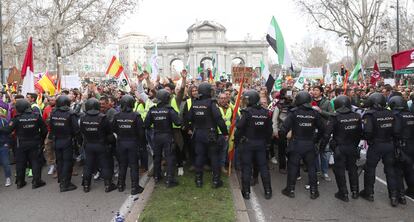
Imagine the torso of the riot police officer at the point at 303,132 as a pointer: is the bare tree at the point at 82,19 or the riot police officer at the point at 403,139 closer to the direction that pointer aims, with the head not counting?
the bare tree

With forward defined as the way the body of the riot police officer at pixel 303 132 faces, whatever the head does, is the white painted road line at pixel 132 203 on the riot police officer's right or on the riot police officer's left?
on the riot police officer's left

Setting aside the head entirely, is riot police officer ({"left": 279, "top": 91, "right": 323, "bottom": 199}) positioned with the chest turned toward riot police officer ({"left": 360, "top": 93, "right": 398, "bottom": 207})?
no

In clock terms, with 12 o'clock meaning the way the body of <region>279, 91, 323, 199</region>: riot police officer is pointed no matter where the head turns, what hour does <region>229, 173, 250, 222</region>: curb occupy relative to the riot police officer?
The curb is roughly at 8 o'clock from the riot police officer.

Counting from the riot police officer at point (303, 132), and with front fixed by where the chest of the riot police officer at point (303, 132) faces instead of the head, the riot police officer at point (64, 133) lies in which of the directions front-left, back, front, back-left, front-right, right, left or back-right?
left

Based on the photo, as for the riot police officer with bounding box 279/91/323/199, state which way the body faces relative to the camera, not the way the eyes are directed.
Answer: away from the camera

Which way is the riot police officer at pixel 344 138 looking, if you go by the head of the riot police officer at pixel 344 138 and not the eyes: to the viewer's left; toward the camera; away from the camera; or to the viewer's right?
away from the camera

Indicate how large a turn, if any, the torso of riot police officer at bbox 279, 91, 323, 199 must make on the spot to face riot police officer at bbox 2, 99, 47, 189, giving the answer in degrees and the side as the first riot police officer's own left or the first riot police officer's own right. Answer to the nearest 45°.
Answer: approximately 90° to the first riot police officer's own left

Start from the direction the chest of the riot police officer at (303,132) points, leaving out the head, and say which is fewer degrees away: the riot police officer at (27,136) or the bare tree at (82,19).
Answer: the bare tree

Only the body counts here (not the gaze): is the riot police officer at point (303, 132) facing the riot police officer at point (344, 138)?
no

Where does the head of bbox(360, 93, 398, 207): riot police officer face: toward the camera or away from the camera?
away from the camera

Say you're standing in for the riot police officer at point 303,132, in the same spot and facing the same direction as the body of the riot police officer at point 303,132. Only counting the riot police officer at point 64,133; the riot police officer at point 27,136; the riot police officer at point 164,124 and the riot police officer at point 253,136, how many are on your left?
4

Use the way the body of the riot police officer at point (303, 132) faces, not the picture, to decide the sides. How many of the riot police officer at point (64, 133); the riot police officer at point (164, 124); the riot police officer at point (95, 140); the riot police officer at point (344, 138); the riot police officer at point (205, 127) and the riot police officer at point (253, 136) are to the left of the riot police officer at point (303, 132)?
5

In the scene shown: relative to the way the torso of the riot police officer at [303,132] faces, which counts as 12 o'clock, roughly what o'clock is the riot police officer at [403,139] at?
the riot police officer at [403,139] is roughly at 3 o'clock from the riot police officer at [303,132].

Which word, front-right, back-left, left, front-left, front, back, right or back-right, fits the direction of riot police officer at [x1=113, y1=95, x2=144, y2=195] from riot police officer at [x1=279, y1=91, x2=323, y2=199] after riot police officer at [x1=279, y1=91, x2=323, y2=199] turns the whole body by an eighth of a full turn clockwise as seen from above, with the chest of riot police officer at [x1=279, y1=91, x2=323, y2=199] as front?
back-left

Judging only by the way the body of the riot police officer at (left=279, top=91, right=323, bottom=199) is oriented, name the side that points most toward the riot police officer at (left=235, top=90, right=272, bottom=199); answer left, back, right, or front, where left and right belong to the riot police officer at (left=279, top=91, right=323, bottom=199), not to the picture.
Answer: left

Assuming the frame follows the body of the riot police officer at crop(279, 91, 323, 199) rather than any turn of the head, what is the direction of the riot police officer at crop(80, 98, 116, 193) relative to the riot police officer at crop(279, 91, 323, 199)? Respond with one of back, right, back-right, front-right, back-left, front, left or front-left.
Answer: left

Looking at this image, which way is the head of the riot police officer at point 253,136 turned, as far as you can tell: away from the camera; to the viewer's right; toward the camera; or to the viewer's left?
away from the camera
